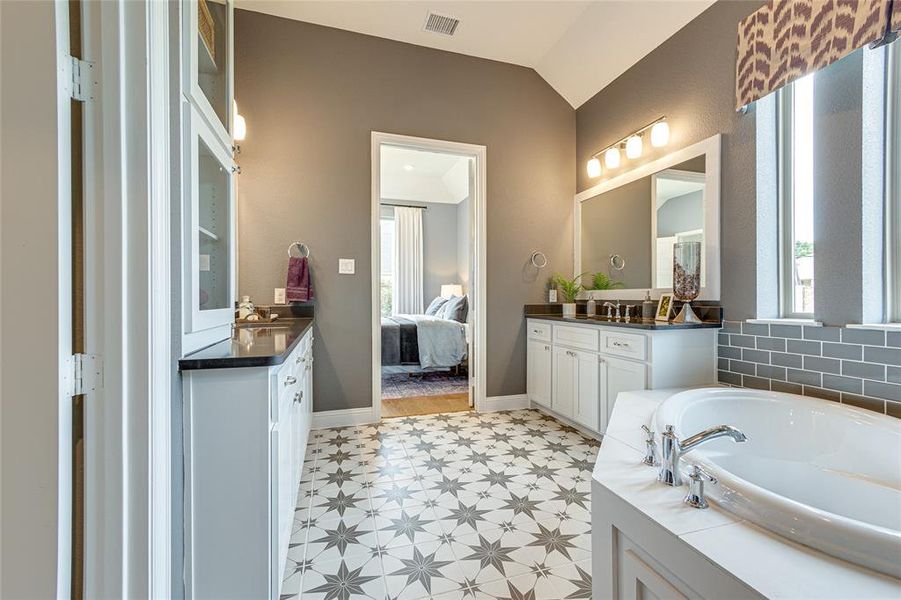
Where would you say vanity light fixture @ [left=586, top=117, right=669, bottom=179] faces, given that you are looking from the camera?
facing the viewer and to the left of the viewer

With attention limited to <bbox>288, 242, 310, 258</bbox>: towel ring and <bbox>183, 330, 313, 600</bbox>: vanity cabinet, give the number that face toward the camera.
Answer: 1

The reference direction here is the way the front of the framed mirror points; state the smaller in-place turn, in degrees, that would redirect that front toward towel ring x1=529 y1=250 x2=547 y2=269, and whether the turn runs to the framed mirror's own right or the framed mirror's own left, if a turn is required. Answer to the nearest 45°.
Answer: approximately 45° to the framed mirror's own right

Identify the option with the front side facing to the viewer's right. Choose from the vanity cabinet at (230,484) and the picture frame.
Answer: the vanity cabinet

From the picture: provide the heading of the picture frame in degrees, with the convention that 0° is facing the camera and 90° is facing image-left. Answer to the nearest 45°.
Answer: approximately 45°

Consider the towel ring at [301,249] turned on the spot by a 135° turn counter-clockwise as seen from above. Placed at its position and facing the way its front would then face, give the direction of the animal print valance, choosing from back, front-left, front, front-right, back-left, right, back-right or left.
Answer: right

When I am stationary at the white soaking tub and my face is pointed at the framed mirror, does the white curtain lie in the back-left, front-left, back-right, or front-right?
front-left

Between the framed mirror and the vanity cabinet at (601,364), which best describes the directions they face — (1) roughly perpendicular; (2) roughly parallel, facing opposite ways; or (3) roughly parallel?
roughly parallel

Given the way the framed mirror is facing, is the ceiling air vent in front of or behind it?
in front

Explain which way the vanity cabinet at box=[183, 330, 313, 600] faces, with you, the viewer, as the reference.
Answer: facing to the right of the viewer

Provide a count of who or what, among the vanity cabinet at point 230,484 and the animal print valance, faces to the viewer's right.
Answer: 1

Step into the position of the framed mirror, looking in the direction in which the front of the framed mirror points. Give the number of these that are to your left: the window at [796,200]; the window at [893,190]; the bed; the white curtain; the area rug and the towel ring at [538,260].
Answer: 2

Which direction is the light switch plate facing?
toward the camera

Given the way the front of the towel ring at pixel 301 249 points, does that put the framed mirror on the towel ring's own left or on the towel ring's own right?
on the towel ring's own left

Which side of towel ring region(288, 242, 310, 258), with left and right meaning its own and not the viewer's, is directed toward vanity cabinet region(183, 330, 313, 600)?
front

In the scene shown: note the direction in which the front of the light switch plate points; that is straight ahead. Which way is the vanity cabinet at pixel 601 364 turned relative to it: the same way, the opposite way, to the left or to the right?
to the right

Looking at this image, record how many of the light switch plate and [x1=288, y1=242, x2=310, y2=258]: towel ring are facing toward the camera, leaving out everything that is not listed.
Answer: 2

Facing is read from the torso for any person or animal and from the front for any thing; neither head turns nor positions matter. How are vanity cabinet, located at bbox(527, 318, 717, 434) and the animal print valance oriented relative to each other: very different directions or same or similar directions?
same or similar directions

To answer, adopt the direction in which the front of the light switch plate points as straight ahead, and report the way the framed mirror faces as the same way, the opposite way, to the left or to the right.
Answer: to the right
